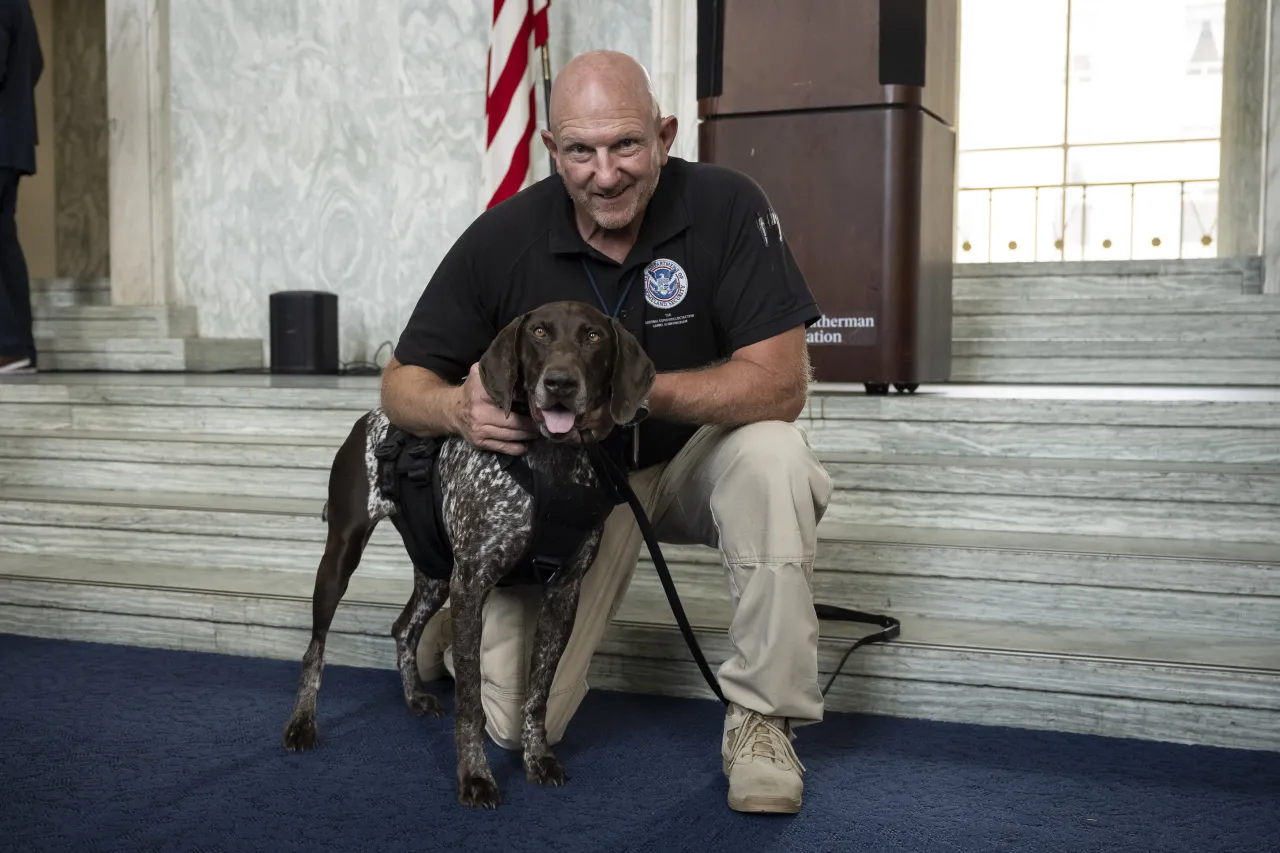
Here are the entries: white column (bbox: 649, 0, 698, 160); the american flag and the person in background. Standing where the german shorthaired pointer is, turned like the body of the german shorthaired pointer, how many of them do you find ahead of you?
0

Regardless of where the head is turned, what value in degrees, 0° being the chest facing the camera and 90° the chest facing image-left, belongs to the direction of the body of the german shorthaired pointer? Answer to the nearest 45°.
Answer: approximately 315°

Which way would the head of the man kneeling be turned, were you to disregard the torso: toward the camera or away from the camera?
toward the camera

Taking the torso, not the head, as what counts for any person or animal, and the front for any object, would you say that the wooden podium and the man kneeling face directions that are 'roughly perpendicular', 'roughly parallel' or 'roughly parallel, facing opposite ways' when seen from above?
roughly parallel

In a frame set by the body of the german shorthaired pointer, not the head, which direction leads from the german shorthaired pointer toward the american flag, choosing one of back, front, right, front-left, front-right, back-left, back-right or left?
back-left

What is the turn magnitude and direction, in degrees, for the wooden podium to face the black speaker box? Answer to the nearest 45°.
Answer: approximately 135° to its right

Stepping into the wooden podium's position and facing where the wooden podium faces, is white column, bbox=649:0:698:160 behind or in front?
behind

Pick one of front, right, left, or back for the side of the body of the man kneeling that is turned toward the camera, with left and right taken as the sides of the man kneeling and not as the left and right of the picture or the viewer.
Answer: front

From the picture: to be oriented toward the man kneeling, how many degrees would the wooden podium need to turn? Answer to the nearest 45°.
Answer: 0° — it already faces them

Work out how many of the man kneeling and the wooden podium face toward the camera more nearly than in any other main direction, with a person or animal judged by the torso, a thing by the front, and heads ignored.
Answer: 2

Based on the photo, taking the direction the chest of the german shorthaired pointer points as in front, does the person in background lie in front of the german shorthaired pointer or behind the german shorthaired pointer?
behind

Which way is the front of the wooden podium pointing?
toward the camera

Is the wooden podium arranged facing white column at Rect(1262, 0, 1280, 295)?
no

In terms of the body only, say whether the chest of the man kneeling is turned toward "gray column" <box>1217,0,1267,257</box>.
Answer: no
